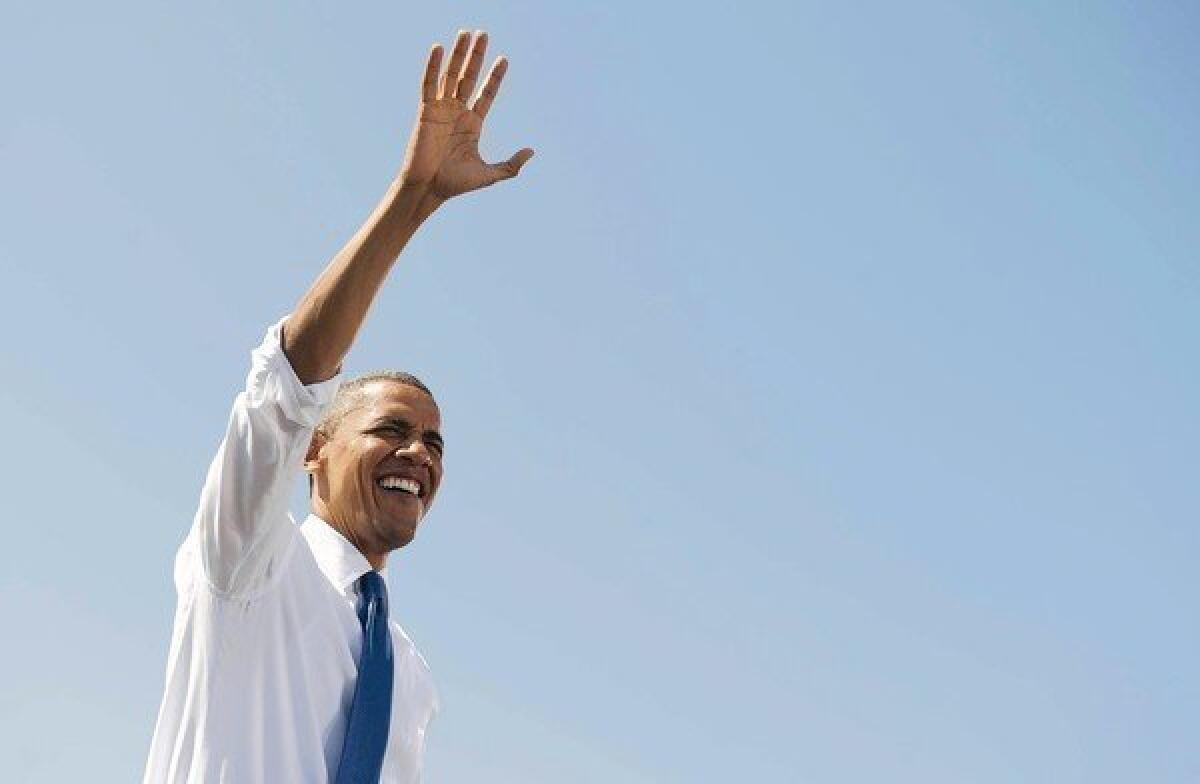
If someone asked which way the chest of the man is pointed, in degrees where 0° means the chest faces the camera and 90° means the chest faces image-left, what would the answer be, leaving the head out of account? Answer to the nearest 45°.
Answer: approximately 315°

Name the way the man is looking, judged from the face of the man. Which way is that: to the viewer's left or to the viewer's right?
to the viewer's right
